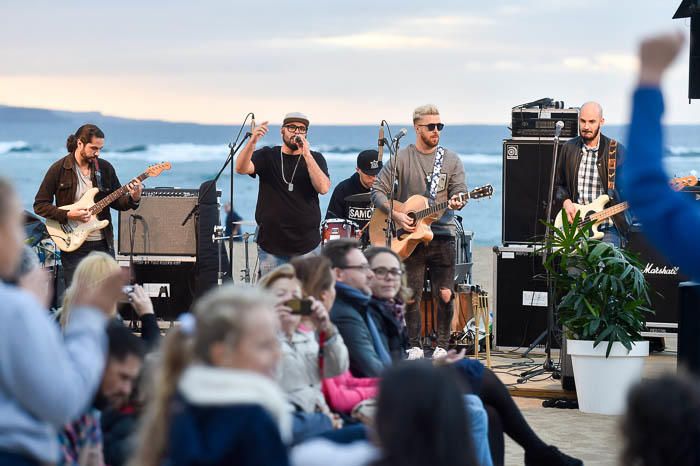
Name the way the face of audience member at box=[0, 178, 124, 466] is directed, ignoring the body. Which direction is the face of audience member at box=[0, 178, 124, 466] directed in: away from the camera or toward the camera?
away from the camera

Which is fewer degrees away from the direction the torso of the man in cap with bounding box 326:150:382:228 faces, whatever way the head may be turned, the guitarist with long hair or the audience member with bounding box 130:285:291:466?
the audience member

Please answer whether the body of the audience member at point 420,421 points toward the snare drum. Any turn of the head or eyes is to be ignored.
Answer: yes

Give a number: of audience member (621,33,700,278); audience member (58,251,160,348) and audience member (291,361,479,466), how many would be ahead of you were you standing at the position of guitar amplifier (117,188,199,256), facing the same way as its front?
3

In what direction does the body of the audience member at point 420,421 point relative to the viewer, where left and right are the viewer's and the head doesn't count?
facing away from the viewer

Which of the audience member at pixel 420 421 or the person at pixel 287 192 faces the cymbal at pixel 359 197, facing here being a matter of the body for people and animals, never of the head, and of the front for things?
the audience member
